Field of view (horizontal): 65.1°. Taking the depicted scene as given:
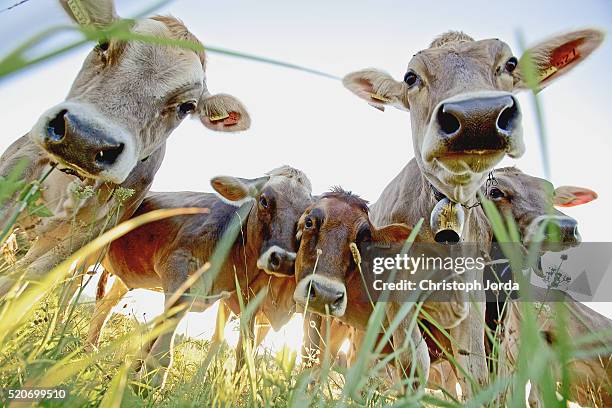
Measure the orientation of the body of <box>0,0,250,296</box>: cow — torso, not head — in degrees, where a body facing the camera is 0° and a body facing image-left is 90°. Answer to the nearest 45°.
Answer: approximately 0°

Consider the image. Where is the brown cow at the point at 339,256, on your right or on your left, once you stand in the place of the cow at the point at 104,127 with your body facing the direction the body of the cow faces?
on your left

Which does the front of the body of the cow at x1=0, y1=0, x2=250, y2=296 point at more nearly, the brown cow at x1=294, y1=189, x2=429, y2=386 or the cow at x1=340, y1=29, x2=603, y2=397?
the cow

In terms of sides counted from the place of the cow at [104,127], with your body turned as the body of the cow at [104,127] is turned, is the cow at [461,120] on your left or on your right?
on your left

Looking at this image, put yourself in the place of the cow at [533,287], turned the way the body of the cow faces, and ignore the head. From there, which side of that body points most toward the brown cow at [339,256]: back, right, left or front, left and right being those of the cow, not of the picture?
front

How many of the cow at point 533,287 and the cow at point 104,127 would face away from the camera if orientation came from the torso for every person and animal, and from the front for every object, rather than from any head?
0
